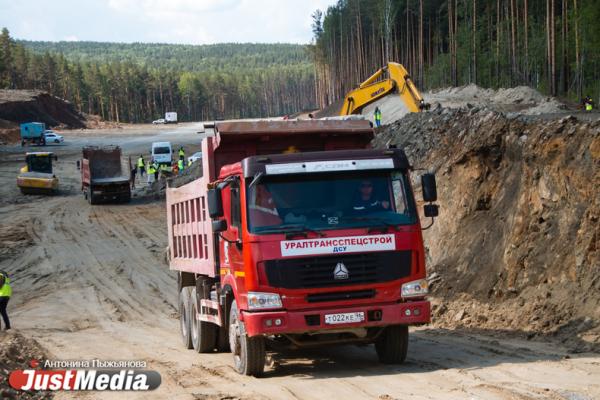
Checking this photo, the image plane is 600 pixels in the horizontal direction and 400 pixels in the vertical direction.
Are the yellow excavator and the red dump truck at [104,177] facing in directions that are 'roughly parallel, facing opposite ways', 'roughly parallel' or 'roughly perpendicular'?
roughly perpendicular

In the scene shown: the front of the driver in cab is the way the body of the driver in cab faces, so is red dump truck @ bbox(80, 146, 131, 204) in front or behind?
behind

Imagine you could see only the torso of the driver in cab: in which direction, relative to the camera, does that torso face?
toward the camera

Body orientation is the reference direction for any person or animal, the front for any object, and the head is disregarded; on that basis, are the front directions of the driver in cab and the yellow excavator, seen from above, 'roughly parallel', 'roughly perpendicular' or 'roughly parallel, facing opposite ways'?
roughly perpendicular

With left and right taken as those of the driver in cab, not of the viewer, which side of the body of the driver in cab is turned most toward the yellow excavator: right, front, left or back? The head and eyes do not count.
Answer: back
